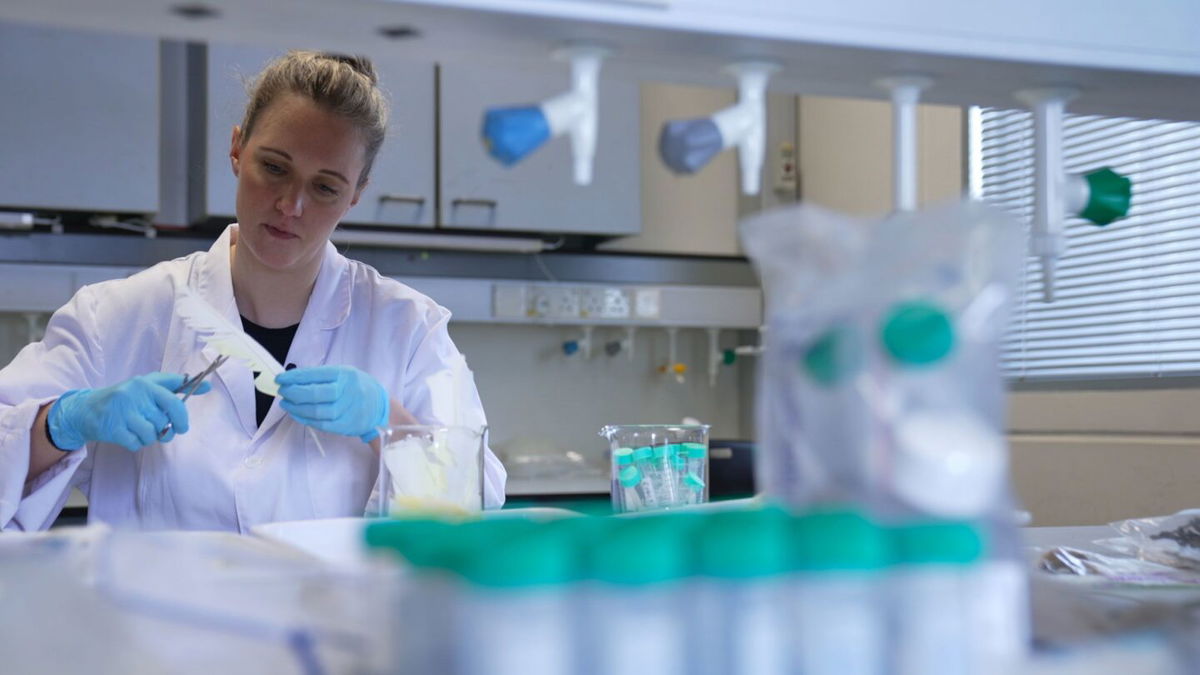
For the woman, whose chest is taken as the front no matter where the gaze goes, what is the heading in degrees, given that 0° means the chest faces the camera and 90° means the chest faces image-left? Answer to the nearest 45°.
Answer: approximately 0°

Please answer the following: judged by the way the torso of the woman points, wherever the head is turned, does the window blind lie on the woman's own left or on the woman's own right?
on the woman's own left

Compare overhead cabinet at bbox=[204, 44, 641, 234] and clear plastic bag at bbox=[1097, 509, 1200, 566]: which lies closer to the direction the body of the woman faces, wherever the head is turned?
the clear plastic bag

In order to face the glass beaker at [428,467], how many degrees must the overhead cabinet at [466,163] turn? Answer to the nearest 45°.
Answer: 0° — it already faces it

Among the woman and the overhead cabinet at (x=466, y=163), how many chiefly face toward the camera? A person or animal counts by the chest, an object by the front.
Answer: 2

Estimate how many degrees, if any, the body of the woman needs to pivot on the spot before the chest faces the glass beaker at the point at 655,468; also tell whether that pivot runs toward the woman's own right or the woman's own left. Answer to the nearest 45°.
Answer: approximately 45° to the woman's own left
